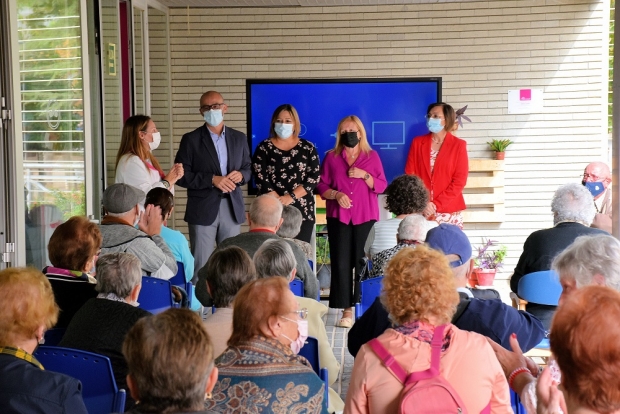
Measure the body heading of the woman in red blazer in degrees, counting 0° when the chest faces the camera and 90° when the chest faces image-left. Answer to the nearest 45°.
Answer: approximately 45°

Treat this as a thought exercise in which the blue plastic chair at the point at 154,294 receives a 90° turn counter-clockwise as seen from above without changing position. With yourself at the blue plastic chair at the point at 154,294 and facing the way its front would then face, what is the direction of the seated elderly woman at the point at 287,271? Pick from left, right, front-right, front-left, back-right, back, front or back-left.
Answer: back-left

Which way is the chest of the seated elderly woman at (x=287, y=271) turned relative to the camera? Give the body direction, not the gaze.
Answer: away from the camera

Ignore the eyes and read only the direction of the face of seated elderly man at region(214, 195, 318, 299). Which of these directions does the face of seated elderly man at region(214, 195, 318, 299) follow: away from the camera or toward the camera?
away from the camera

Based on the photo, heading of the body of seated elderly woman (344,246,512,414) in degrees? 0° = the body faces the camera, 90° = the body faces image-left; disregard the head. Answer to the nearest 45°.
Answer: approximately 180°

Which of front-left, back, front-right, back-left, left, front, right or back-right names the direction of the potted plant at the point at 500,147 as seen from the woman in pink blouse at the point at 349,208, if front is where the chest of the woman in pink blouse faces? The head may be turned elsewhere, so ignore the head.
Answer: back-left

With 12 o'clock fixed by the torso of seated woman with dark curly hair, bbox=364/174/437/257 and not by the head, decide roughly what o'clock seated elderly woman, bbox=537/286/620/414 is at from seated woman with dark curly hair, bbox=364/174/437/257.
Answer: seated elderly woman, bbox=537/286/620/414 is roughly at 6 o'clock from seated woman with dark curly hair, bbox=364/174/437/257.

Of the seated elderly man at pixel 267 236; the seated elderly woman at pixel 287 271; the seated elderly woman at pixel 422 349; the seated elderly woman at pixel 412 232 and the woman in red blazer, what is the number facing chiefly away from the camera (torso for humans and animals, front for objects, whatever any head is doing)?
4

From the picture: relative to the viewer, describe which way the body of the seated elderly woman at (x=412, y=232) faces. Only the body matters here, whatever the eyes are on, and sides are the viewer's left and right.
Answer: facing away from the viewer

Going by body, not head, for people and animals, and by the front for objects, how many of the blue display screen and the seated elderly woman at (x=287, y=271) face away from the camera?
1

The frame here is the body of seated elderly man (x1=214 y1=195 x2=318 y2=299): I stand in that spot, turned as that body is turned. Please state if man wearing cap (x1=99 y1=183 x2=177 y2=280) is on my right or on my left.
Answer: on my left

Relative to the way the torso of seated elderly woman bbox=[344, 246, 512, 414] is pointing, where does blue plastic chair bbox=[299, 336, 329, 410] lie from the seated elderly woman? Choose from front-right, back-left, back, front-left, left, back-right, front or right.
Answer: front-left

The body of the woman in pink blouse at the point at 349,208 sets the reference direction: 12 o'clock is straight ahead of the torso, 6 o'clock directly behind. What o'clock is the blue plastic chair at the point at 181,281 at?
The blue plastic chair is roughly at 1 o'clock from the woman in pink blouse.
